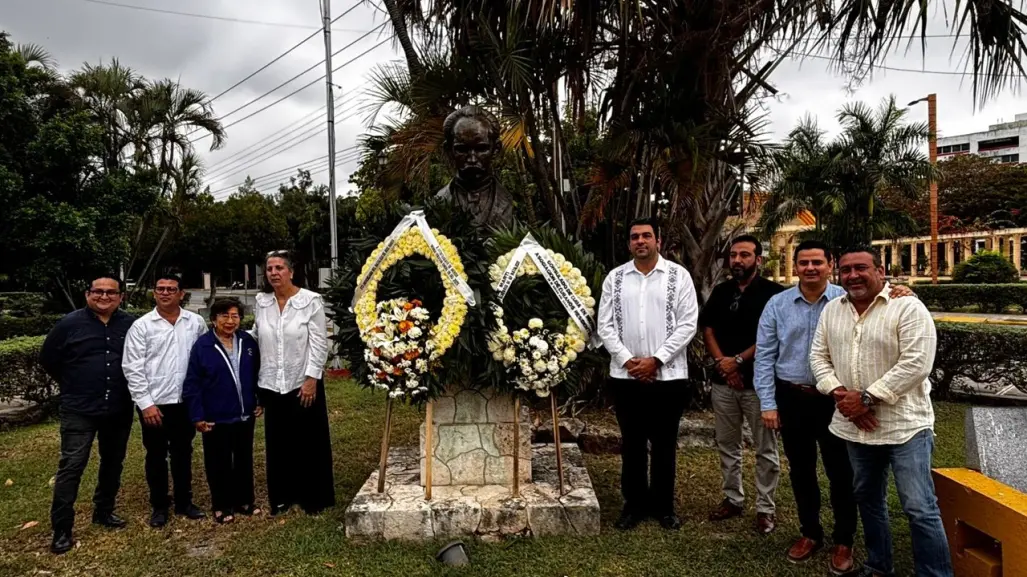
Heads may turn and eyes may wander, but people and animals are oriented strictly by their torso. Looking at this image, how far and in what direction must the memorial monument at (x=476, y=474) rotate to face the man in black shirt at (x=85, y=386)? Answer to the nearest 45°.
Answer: approximately 90° to its right

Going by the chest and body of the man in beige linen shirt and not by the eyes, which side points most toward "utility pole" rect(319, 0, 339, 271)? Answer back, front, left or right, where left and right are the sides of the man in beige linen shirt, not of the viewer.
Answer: right

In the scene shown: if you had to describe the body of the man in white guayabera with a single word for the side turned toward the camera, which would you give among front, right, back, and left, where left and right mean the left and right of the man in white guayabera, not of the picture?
front

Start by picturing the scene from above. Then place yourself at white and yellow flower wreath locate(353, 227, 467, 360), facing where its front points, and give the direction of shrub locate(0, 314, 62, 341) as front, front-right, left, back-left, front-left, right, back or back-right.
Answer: back-right

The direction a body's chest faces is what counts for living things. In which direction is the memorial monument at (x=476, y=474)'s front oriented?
toward the camera

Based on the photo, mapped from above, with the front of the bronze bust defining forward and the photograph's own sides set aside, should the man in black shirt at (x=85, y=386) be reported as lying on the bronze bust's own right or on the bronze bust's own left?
on the bronze bust's own right

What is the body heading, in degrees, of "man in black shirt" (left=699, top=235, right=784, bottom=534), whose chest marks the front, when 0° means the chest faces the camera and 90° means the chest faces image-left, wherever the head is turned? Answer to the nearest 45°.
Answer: approximately 45°

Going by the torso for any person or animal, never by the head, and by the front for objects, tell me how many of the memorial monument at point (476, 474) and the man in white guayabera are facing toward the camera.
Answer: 2

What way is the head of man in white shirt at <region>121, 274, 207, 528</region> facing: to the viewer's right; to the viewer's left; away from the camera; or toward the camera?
toward the camera

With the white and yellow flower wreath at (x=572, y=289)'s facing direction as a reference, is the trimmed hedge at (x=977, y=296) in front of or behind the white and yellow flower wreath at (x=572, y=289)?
behind

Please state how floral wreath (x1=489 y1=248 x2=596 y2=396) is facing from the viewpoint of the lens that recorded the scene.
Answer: facing the viewer

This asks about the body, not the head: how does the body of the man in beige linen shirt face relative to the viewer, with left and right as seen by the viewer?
facing the viewer and to the left of the viewer

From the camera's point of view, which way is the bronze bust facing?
toward the camera

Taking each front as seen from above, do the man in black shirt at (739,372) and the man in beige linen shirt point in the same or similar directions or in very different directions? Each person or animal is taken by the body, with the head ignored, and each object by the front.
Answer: same or similar directions

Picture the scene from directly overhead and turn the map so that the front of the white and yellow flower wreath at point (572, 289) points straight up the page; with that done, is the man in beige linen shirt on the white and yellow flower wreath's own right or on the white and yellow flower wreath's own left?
on the white and yellow flower wreath's own left
